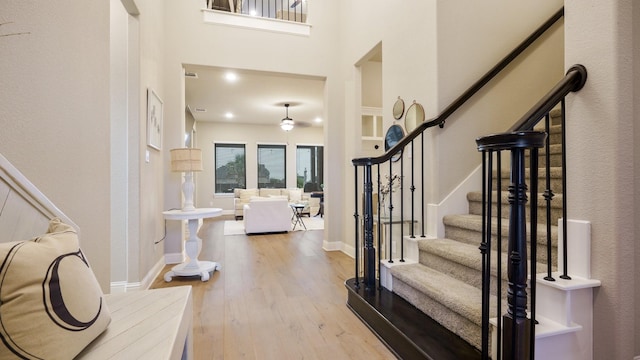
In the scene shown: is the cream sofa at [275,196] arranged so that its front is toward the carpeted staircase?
yes

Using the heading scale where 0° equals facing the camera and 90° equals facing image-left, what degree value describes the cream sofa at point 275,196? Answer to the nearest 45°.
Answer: approximately 0°

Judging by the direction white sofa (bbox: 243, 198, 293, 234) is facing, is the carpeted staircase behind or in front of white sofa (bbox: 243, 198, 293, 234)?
behind

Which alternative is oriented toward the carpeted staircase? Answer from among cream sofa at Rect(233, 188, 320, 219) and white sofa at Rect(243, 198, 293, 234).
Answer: cream sofa at Rect(233, 188, 320, 219)

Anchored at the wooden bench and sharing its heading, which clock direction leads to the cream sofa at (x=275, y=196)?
The cream sofa is roughly at 10 o'clock from the wooden bench.

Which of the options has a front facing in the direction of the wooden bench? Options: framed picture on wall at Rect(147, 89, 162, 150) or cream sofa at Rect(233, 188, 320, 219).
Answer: the cream sofa

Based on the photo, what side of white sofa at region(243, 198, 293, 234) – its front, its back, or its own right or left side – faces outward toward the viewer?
back

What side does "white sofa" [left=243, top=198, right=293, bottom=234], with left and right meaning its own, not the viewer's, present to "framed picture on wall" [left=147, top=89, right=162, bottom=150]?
back

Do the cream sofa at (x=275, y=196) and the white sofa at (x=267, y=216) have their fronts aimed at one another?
yes

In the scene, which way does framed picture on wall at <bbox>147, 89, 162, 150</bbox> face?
to the viewer's right

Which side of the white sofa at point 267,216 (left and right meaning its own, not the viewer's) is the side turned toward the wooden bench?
back

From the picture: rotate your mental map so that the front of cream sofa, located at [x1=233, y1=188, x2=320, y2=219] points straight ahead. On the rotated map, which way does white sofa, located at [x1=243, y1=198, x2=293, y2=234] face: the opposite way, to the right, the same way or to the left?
the opposite way

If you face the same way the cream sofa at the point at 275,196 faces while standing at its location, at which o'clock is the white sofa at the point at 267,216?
the white sofa at the point at 267,216 is roughly at 12 o'clock from the cream sofa at the point at 275,196.

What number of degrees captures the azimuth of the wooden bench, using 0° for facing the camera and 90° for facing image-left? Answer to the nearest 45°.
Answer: approximately 270°

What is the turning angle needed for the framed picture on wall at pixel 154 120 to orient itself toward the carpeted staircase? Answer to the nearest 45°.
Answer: approximately 45° to its right
